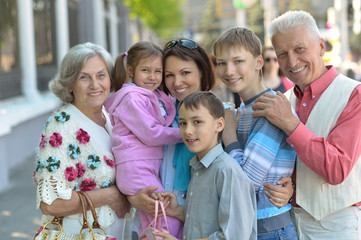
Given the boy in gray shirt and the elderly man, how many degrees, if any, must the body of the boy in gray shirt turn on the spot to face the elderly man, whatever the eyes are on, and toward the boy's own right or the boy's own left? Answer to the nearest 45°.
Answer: approximately 135° to the boy's own left

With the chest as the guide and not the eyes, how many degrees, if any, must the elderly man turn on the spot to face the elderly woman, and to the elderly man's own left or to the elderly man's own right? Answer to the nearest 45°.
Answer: approximately 45° to the elderly man's own right

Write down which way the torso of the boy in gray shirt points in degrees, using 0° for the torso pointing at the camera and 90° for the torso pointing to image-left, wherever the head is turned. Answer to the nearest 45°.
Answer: approximately 45°

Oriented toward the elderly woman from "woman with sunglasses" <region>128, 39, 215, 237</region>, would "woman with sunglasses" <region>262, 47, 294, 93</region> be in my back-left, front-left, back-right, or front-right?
back-right

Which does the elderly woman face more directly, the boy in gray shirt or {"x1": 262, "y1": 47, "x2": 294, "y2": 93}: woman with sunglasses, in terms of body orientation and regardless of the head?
the boy in gray shirt

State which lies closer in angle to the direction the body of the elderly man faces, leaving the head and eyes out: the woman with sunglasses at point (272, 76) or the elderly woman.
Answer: the elderly woman

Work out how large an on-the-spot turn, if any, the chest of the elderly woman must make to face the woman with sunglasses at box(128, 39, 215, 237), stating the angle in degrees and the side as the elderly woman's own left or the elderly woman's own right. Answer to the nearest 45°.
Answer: approximately 45° to the elderly woman's own left

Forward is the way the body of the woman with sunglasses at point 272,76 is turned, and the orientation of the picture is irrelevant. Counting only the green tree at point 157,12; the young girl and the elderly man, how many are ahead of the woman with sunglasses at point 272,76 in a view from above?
2

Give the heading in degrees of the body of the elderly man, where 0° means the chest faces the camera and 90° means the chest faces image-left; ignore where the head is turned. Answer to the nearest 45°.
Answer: approximately 45°
